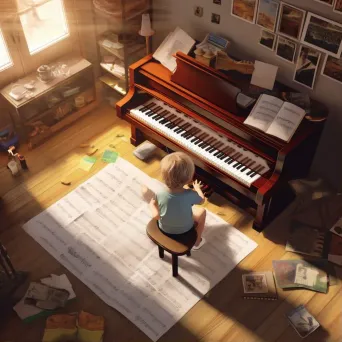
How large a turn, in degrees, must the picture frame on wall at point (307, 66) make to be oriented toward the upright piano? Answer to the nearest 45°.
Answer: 0° — it already faces it

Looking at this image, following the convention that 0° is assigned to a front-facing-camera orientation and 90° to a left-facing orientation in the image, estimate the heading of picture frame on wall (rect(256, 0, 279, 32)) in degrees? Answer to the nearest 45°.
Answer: approximately 45°

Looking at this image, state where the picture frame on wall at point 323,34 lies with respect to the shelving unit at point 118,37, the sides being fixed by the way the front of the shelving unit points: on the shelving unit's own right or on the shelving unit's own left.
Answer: on the shelving unit's own left

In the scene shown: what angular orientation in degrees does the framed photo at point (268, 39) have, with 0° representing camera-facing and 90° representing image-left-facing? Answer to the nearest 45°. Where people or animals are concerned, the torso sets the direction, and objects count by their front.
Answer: approximately 45°

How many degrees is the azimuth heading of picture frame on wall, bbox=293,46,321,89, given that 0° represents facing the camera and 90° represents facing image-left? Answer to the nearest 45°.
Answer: approximately 45°

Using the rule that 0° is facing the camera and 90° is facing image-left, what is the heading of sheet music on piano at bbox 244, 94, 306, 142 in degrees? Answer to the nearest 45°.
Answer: approximately 45°

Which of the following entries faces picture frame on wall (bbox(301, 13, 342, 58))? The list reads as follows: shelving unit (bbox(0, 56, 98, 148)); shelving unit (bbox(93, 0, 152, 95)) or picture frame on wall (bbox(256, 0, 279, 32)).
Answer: shelving unit (bbox(0, 56, 98, 148))

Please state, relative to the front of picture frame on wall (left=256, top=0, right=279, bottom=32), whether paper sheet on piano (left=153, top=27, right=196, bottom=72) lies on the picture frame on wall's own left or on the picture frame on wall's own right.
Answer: on the picture frame on wall's own right

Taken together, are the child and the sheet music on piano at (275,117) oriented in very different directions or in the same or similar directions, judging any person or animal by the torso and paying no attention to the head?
very different directions

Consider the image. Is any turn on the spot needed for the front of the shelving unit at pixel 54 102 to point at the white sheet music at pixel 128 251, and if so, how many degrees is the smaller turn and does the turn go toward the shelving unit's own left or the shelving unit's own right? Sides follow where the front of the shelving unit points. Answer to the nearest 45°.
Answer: approximately 45° to the shelving unit's own right

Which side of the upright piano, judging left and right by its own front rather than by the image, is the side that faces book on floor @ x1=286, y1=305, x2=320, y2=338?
left

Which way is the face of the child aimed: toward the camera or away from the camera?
away from the camera
